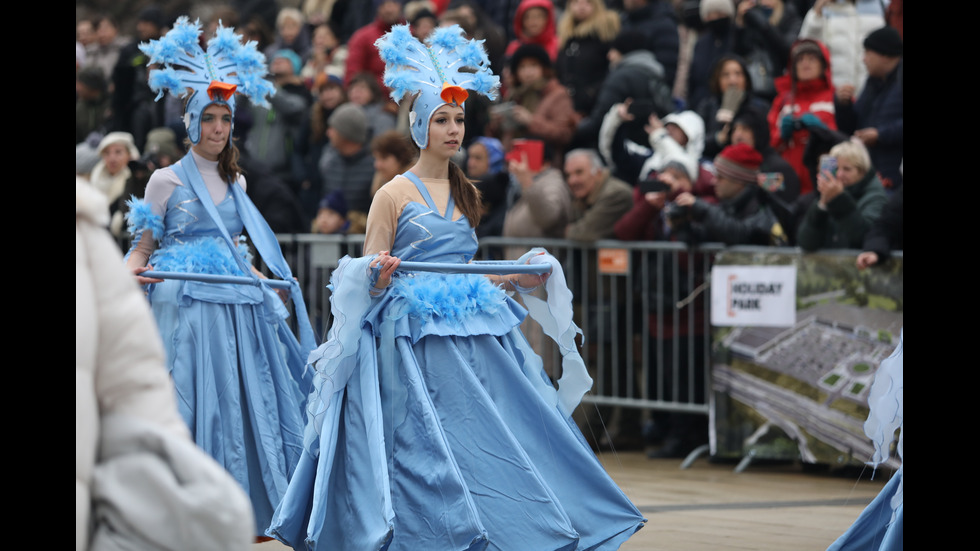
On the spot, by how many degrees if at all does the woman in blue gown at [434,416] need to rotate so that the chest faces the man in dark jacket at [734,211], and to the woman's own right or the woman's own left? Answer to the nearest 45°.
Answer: approximately 90° to the woman's own left

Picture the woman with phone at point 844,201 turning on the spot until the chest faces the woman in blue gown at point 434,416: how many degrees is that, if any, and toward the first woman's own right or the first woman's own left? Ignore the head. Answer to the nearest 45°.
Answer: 0° — they already face them

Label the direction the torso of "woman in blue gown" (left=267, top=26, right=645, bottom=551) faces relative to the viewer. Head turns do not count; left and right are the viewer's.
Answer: facing the viewer and to the right of the viewer

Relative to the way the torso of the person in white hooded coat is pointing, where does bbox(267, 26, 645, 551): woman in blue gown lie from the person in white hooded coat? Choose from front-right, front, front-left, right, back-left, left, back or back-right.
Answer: front-left

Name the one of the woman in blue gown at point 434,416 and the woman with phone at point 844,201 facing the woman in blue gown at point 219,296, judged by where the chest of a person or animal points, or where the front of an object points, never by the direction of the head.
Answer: the woman with phone

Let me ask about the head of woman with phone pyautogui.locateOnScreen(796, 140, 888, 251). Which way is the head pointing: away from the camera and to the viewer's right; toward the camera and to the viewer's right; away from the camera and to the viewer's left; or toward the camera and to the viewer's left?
toward the camera and to the viewer's left

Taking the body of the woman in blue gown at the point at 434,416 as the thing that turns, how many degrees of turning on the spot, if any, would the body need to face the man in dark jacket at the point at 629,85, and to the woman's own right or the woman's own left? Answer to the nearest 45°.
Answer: approximately 135° to the woman's own left

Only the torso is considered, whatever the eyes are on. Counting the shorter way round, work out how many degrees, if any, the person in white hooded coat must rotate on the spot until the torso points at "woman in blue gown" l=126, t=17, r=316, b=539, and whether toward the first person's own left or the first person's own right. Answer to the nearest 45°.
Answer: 0° — they already face them

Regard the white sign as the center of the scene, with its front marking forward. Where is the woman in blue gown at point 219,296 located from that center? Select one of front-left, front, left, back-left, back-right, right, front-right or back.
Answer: front-right
